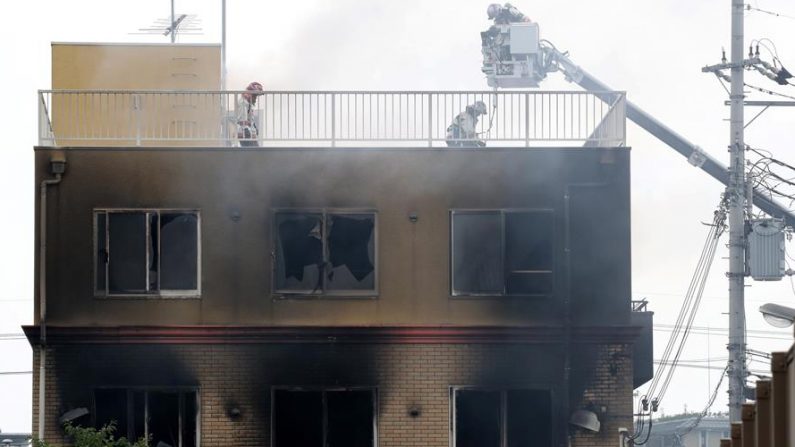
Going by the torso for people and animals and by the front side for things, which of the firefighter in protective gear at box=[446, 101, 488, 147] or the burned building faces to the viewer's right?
the firefighter in protective gear

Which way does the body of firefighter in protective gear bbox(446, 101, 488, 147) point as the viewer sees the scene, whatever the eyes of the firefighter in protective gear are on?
to the viewer's right

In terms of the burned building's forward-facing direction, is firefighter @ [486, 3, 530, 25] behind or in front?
behind

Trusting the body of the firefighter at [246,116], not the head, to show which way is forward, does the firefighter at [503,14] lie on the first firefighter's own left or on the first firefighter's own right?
on the first firefighter's own left

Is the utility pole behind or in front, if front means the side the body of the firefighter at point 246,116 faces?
in front

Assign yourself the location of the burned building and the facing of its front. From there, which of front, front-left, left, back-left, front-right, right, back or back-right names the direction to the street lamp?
front-left

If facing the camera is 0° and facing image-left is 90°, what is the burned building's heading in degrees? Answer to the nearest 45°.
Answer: approximately 0°

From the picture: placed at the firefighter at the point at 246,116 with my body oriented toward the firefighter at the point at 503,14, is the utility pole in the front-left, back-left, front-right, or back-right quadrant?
front-right
